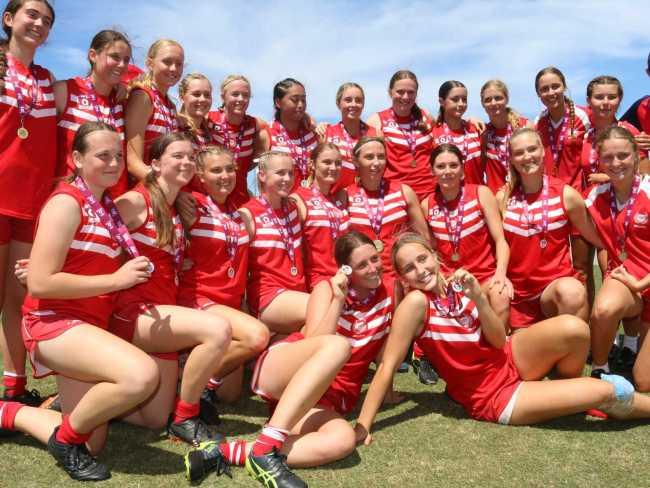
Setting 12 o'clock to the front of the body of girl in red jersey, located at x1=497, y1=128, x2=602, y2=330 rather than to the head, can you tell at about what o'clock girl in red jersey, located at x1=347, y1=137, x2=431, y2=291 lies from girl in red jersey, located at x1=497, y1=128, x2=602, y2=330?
girl in red jersey, located at x1=347, y1=137, x2=431, y2=291 is roughly at 3 o'clock from girl in red jersey, located at x1=497, y1=128, x2=602, y2=330.

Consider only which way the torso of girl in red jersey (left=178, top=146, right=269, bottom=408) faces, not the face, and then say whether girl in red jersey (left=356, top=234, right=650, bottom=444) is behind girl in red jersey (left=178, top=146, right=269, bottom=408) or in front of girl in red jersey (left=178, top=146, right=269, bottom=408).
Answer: in front

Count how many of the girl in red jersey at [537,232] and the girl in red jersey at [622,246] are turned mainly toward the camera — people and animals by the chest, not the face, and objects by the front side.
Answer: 2

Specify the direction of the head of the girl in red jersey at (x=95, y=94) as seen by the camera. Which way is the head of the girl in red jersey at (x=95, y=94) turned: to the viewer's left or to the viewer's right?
to the viewer's right

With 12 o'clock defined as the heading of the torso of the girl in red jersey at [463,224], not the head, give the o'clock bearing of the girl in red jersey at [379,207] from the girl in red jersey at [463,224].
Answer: the girl in red jersey at [379,207] is roughly at 3 o'clock from the girl in red jersey at [463,224].

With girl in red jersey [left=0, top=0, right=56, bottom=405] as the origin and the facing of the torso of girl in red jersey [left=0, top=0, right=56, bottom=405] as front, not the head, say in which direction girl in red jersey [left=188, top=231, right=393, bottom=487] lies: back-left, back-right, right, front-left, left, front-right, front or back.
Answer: front-left

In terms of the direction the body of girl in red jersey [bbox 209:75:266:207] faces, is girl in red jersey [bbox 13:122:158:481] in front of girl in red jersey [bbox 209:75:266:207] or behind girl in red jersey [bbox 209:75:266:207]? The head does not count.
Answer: in front
